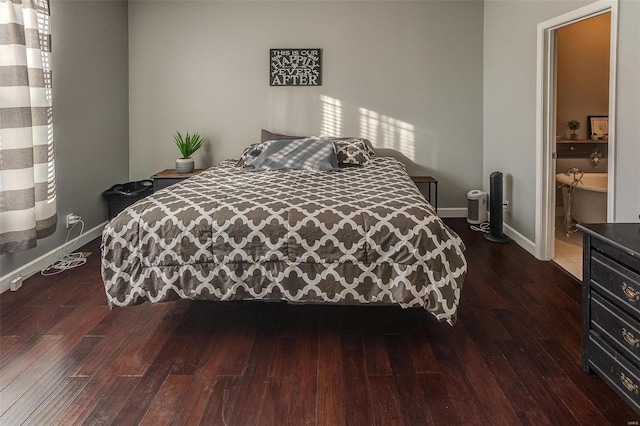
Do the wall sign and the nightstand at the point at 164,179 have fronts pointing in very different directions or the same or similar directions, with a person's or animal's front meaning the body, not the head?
same or similar directions

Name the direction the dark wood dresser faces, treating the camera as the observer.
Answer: facing the viewer and to the left of the viewer

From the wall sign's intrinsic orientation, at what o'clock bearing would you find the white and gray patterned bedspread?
The white and gray patterned bedspread is roughly at 12 o'clock from the wall sign.

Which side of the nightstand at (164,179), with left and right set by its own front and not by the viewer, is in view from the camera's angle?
front

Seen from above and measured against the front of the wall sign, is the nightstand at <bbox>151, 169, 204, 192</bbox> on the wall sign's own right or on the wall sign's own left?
on the wall sign's own right

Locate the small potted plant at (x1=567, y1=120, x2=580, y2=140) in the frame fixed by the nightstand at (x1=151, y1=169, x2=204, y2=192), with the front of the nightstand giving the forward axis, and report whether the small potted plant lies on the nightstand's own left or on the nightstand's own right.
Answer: on the nightstand's own left

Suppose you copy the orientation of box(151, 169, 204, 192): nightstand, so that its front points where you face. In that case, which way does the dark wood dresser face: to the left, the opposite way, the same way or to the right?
to the right

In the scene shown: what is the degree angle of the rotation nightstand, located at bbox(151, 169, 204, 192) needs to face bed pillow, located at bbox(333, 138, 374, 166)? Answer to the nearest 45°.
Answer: approximately 45° to its left

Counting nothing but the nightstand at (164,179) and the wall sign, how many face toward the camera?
2

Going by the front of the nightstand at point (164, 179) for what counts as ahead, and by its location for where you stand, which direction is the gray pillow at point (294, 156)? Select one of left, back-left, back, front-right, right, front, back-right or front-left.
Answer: front-left
